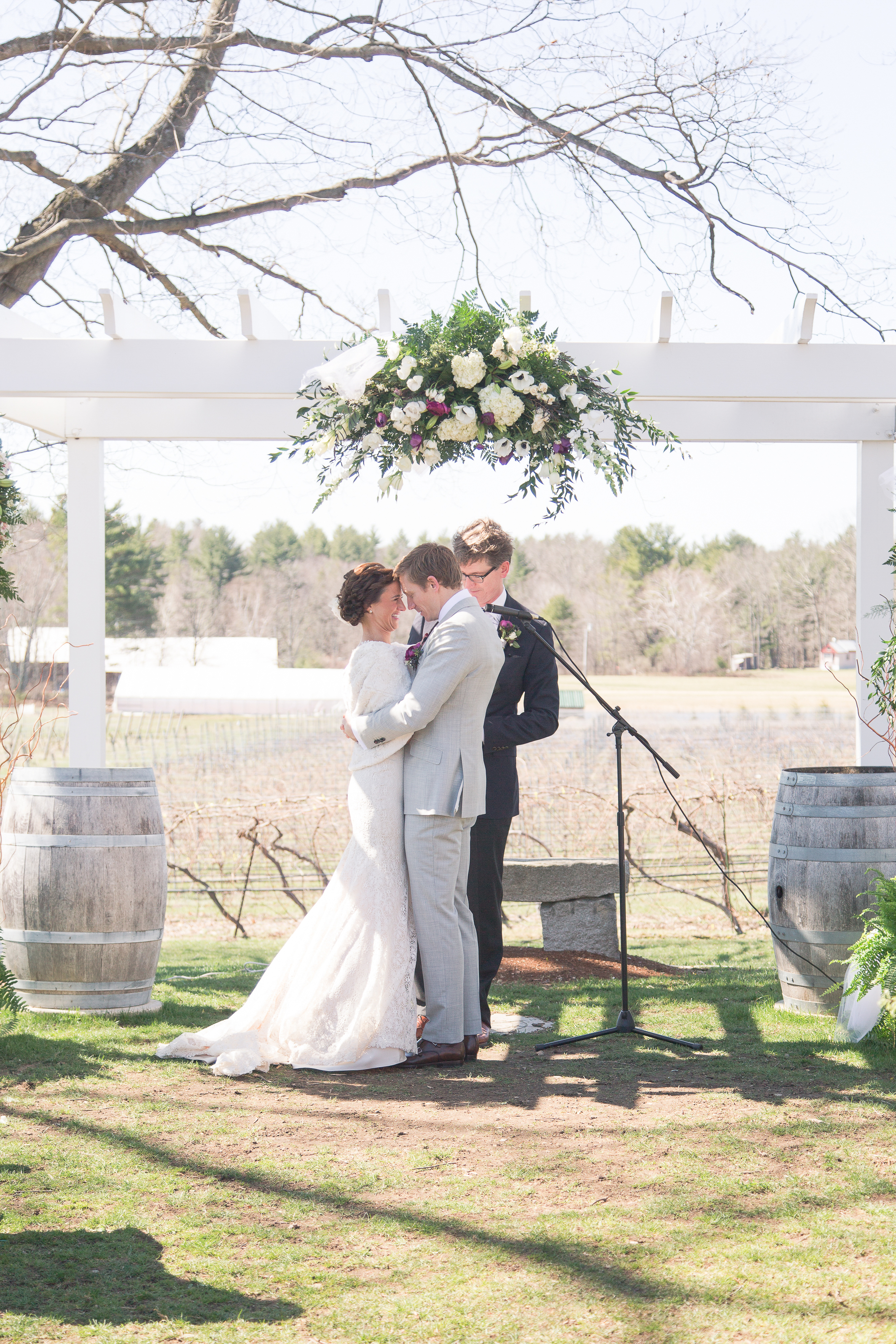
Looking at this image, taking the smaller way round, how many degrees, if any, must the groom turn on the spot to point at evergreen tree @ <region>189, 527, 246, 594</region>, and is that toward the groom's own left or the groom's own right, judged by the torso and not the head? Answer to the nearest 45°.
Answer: approximately 90° to the groom's own right

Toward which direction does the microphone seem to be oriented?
to the viewer's left

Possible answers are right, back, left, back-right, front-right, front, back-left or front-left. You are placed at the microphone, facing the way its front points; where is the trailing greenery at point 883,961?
back

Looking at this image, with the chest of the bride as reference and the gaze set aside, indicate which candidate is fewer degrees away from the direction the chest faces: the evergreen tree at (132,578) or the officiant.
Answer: the officiant

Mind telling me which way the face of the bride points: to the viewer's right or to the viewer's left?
to the viewer's right

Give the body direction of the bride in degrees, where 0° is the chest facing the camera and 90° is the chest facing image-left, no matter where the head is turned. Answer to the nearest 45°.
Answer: approximately 270°

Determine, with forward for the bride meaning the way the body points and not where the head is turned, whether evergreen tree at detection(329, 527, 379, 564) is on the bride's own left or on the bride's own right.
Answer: on the bride's own left

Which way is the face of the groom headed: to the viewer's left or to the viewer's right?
to the viewer's left

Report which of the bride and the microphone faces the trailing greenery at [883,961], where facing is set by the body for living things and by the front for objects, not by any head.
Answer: the bride

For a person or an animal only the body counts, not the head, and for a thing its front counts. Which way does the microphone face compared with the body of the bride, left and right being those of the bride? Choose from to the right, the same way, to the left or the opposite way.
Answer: the opposite way

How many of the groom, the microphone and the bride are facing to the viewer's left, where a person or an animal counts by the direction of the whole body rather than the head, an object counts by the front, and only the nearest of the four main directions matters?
2

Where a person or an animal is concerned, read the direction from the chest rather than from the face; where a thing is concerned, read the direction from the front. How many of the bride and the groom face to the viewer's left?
1

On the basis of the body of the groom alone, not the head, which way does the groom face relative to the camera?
to the viewer's left

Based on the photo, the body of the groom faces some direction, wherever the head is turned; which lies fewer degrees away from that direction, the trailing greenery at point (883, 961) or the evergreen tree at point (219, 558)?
the evergreen tree
